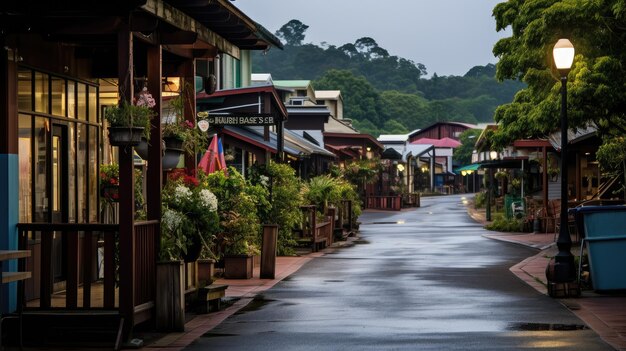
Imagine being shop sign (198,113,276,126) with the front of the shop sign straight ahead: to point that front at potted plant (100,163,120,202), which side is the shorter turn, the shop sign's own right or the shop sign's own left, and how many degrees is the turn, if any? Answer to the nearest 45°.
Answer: approximately 45° to the shop sign's own right

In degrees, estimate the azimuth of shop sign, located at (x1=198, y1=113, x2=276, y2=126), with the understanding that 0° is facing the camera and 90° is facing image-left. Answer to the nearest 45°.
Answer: approximately 0°

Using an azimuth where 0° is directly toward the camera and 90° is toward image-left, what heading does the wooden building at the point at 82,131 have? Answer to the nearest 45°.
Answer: approximately 315°

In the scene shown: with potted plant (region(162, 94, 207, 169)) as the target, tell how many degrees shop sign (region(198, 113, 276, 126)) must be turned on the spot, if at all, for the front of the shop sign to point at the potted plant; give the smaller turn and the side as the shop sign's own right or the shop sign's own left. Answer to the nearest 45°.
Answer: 0° — it already faces it

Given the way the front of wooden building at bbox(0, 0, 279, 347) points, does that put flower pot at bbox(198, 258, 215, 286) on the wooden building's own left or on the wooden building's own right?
on the wooden building's own left

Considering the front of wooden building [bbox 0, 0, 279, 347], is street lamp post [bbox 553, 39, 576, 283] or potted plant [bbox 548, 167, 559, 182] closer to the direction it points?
the street lamp post
